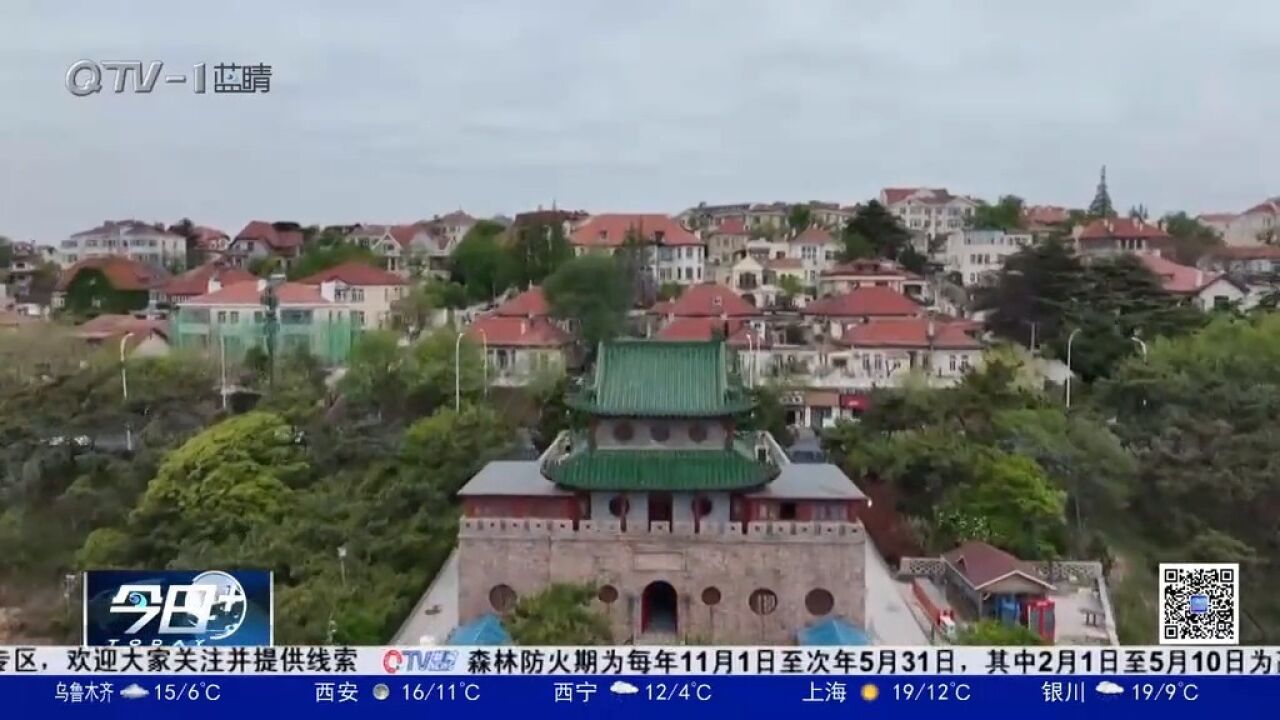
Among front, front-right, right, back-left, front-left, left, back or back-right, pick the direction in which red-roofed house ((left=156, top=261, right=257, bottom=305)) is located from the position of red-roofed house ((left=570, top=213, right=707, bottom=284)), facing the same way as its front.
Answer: right

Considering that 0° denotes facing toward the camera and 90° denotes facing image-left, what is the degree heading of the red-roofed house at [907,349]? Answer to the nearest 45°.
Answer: approximately 0°

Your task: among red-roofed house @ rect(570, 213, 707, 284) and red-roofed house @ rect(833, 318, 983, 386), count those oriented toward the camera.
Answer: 2

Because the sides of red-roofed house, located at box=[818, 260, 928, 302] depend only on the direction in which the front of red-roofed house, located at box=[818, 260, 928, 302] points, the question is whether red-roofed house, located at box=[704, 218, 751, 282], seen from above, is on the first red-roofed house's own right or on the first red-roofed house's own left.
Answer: on the first red-roofed house's own right

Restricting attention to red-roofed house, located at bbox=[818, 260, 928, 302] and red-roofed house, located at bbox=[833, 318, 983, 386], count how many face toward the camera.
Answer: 2

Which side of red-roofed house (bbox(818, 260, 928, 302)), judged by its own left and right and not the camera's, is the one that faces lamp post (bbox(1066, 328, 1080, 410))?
left

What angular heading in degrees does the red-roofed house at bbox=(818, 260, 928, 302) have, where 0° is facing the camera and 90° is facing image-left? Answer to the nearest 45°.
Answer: approximately 0°

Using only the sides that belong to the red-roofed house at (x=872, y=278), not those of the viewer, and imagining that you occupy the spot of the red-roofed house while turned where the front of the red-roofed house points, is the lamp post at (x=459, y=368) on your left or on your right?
on your right
